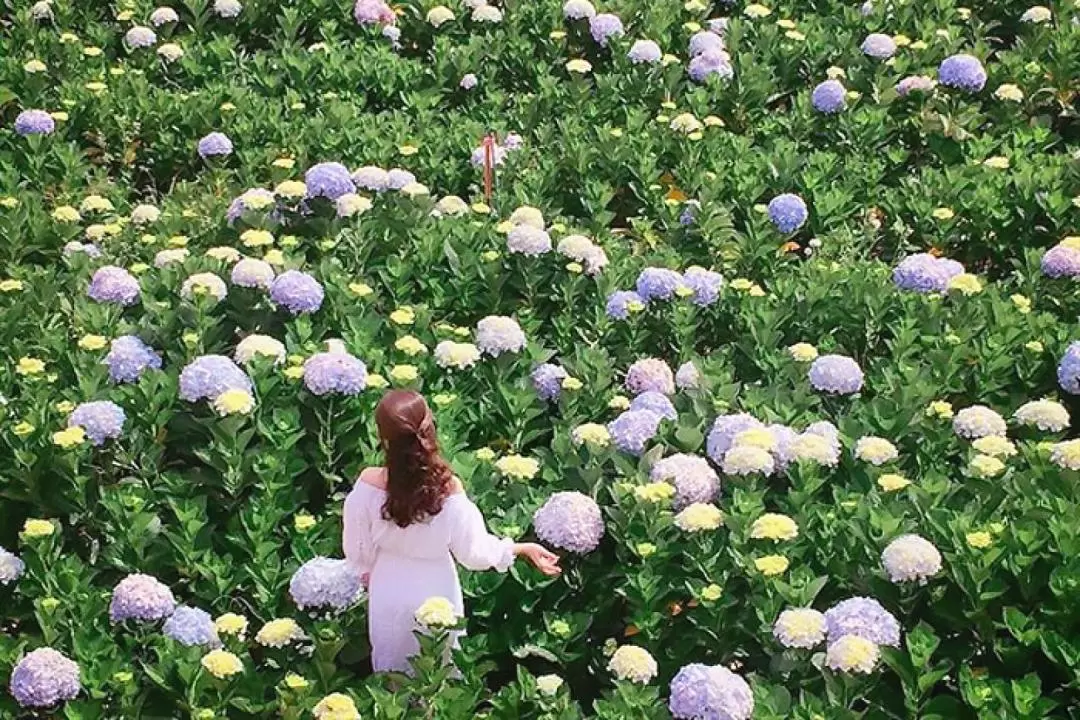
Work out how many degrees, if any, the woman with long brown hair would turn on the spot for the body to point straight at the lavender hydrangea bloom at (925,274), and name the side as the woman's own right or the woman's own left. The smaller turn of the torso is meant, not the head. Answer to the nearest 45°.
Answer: approximately 45° to the woman's own right

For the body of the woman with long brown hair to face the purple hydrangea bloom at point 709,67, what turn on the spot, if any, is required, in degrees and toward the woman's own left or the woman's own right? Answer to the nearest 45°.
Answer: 0° — they already face it

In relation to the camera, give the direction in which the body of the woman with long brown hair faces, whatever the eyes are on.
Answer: away from the camera

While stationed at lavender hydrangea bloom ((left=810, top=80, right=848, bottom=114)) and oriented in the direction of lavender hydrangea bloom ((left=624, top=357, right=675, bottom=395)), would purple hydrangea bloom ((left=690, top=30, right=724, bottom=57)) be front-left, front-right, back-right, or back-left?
back-right

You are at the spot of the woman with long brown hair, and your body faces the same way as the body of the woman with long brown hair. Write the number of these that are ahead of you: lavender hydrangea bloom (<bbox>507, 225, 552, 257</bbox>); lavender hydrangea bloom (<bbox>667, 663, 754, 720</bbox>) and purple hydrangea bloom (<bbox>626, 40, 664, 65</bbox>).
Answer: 2

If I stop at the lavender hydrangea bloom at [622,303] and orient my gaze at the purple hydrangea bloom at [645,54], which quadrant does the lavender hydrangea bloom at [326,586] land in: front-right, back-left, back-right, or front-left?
back-left

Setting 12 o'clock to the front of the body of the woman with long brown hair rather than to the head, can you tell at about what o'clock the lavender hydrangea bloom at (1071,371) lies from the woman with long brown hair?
The lavender hydrangea bloom is roughly at 2 o'clock from the woman with long brown hair.

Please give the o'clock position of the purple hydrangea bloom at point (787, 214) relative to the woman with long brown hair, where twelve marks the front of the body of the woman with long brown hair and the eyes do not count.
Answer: The purple hydrangea bloom is roughly at 1 o'clock from the woman with long brown hair.

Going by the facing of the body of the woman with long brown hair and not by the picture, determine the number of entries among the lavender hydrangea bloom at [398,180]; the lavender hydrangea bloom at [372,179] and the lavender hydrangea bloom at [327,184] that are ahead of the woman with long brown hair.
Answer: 3

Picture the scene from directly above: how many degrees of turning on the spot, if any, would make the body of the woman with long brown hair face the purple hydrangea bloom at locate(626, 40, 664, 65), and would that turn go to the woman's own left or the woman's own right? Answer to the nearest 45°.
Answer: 0° — they already face it
